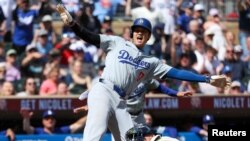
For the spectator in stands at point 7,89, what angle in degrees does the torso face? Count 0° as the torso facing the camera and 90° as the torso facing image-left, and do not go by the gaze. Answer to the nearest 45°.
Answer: approximately 0°

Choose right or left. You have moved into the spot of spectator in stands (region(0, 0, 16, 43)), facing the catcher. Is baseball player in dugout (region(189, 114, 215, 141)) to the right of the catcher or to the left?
left
